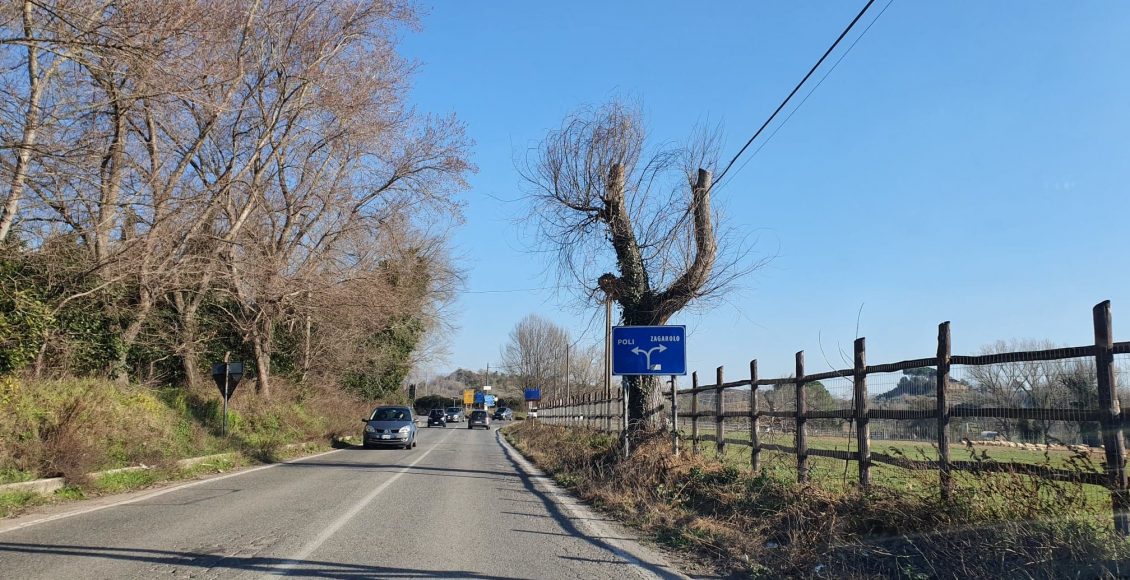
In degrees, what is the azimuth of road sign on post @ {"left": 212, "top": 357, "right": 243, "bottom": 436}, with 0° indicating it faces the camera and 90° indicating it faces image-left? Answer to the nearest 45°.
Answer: approximately 180°

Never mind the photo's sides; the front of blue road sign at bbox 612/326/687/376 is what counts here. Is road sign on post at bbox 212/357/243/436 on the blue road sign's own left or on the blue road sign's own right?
on the blue road sign's own right

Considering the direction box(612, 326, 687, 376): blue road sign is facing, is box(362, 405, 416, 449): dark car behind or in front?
behind

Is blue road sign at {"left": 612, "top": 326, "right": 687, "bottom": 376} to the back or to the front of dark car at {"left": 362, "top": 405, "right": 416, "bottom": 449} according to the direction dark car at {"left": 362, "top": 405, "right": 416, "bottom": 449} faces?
to the front

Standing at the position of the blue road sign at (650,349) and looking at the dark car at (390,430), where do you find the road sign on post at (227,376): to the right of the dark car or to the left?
left

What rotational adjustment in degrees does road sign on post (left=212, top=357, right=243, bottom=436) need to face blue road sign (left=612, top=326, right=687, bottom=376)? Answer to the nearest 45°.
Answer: approximately 135° to its right

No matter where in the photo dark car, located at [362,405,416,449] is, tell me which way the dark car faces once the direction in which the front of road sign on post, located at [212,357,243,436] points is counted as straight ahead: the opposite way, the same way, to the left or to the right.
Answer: the opposite way

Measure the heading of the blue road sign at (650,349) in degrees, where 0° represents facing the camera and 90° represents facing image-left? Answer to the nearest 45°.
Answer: approximately 0°

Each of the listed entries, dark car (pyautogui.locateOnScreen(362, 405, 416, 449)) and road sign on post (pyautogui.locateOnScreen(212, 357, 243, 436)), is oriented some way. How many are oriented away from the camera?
1

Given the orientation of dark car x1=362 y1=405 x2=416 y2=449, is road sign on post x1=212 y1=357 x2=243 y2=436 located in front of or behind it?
in front

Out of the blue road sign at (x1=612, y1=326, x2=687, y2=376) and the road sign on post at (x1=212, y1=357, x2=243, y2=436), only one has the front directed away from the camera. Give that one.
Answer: the road sign on post

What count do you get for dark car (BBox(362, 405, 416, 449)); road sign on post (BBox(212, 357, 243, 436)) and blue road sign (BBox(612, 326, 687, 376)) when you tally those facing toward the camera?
2

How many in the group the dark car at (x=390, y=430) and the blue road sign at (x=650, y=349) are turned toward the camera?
2
